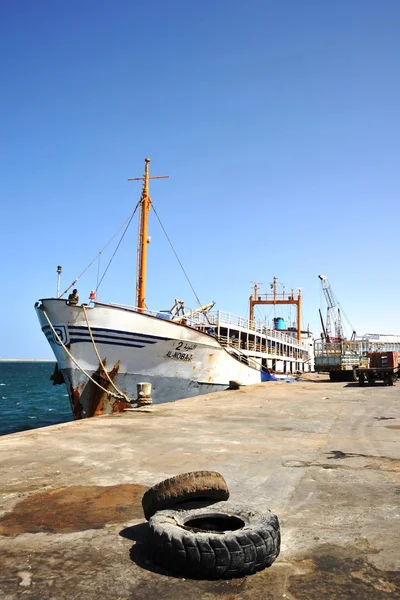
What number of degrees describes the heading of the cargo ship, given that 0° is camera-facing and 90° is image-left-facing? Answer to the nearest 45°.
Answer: approximately 45°

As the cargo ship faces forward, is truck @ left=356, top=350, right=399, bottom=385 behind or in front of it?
behind

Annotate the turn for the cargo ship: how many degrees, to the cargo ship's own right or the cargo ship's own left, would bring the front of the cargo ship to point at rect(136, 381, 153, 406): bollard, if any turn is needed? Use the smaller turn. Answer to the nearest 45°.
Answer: approximately 45° to the cargo ship's own left

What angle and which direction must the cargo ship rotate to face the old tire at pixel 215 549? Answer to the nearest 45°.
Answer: approximately 45° to its left

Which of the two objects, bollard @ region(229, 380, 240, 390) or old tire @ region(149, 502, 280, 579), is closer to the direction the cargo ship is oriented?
the old tire

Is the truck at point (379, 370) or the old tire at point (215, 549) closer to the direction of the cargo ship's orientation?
the old tire
